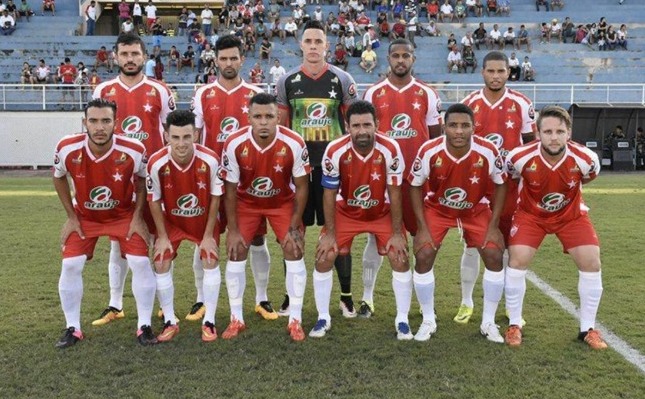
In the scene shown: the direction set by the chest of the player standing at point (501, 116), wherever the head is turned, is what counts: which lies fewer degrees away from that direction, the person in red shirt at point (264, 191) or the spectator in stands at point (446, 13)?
the person in red shirt

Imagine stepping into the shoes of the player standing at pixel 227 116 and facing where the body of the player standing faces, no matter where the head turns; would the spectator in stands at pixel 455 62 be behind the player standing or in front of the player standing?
behind

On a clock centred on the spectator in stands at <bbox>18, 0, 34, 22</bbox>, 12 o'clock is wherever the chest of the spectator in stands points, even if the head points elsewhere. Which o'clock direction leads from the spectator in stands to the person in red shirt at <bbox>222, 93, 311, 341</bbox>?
The person in red shirt is roughly at 12 o'clock from the spectator in stands.

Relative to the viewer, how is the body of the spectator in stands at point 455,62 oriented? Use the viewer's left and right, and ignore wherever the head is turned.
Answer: facing the viewer

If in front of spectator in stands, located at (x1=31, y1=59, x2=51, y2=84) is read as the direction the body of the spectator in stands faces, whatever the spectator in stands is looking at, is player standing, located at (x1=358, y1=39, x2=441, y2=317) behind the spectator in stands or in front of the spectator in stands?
in front

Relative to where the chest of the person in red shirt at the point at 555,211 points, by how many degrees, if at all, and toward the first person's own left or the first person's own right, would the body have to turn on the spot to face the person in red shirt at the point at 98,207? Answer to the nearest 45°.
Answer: approximately 90° to the first person's own right

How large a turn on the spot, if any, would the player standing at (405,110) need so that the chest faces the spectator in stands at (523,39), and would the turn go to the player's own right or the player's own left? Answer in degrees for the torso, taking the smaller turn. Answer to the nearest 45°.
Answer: approximately 180°

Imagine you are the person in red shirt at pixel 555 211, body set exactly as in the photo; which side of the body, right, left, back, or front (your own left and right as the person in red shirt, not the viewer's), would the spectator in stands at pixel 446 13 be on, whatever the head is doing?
back

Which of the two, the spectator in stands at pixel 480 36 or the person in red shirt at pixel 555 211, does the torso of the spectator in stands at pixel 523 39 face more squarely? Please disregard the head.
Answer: the person in red shirt

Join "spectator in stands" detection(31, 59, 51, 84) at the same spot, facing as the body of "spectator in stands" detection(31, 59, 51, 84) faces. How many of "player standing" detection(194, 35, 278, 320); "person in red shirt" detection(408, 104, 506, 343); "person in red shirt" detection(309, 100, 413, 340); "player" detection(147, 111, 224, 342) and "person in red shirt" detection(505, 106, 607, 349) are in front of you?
5

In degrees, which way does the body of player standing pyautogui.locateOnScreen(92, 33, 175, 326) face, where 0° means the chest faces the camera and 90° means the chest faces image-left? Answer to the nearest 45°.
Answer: approximately 0°

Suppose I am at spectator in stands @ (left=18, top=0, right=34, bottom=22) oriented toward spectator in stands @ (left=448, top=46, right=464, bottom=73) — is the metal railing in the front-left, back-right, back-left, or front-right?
front-right

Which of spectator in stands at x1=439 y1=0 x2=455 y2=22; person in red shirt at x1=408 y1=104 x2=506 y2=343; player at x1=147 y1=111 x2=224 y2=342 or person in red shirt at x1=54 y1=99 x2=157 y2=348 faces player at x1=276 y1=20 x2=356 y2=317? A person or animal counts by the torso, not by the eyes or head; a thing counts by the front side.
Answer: the spectator in stands

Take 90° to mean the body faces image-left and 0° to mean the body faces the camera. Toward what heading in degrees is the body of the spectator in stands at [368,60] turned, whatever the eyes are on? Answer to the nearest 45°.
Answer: approximately 0°

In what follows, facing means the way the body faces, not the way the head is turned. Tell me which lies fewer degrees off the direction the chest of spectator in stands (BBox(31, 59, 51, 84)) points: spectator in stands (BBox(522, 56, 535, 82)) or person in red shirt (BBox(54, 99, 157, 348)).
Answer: the person in red shirt
